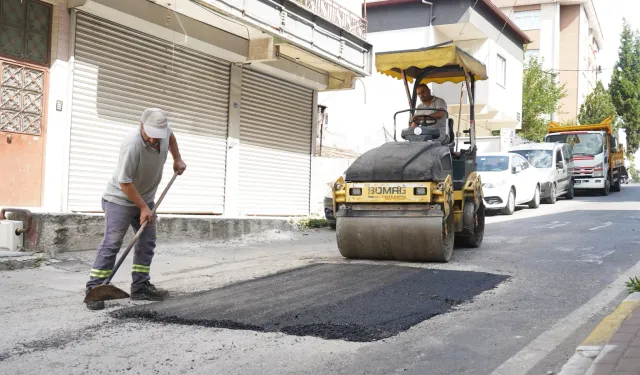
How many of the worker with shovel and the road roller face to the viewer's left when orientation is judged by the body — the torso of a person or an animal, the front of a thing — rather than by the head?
0

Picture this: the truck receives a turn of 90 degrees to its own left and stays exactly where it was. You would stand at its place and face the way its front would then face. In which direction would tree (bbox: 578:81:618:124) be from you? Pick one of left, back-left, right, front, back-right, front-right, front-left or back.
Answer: back-left

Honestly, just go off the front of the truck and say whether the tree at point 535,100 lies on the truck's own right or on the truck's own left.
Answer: on the truck's own right

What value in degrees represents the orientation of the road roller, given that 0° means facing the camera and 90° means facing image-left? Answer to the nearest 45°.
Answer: approximately 0°

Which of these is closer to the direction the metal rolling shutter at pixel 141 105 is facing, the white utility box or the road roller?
the road roller

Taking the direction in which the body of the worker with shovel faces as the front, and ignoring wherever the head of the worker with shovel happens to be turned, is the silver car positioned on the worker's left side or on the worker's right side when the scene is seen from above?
on the worker's left side

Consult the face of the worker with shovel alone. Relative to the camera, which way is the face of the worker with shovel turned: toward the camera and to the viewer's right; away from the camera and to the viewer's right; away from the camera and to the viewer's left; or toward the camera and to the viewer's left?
toward the camera and to the viewer's right

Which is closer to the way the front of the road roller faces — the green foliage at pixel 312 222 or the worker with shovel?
the worker with shovel

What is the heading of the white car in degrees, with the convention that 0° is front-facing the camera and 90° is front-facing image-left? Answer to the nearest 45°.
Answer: approximately 45°

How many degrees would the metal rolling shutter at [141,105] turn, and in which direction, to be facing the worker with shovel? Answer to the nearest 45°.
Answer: approximately 45° to its right

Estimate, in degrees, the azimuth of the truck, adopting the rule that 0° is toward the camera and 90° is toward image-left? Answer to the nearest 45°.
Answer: approximately 45°

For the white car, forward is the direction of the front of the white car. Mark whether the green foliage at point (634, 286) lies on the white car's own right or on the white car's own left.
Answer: on the white car's own left

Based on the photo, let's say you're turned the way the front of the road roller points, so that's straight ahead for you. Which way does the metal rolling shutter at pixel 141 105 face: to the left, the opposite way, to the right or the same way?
to the left

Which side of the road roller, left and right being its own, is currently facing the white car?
back

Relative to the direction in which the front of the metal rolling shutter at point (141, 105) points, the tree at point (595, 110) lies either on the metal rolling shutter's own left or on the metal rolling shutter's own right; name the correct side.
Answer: on the metal rolling shutter's own left

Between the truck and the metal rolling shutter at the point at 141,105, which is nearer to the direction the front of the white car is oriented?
the metal rolling shutter

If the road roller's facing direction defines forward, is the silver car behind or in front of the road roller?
behind
